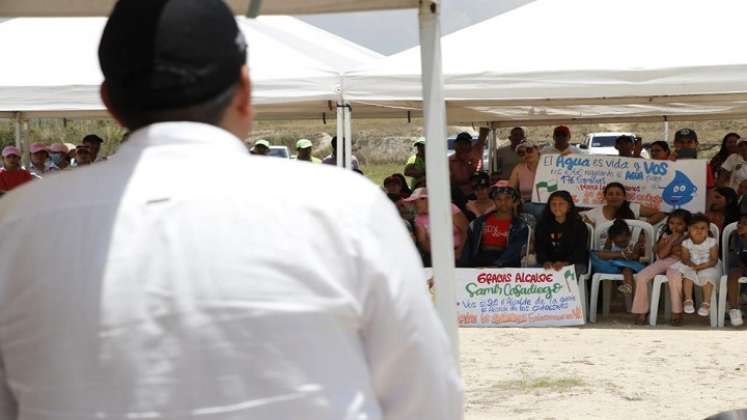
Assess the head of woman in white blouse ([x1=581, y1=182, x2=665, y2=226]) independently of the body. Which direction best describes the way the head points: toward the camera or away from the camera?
toward the camera

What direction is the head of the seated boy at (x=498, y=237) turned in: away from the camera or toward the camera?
toward the camera

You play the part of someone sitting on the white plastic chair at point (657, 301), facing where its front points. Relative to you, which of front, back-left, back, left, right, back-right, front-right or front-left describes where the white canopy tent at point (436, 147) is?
front

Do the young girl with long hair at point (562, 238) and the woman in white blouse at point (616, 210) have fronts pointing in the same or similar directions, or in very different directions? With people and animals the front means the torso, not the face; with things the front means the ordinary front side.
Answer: same or similar directions

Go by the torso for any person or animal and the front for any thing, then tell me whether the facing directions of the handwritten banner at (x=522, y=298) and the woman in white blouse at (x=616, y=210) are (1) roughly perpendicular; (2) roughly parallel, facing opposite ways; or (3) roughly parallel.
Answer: roughly parallel

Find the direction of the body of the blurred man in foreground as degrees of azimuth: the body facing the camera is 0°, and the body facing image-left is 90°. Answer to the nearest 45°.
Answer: approximately 180°

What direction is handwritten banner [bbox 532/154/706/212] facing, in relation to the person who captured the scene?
facing the viewer

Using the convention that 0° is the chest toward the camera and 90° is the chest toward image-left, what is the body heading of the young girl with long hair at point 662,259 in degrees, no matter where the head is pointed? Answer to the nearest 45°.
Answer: approximately 45°

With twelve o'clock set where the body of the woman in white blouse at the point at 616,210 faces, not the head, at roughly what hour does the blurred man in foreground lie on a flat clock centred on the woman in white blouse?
The blurred man in foreground is roughly at 12 o'clock from the woman in white blouse.

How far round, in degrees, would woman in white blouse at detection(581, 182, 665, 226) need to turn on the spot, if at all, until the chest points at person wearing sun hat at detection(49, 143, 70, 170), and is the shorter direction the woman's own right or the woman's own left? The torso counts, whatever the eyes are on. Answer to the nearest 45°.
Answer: approximately 90° to the woman's own right

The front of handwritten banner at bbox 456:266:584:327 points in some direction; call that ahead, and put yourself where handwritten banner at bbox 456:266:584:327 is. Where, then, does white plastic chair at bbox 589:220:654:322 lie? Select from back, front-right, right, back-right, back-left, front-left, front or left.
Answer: back-left

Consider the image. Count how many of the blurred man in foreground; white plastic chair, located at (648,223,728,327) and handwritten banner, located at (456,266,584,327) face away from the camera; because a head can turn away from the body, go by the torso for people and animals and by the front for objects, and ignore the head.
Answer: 1

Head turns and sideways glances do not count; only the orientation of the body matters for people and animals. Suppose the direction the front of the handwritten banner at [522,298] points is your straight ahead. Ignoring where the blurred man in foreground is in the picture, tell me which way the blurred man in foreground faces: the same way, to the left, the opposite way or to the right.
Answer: the opposite way

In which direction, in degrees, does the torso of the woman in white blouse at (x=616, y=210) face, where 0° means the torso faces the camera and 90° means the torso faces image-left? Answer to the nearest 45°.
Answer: approximately 0°

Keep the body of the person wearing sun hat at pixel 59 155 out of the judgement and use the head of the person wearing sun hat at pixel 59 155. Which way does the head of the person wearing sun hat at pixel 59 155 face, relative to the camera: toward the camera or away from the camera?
toward the camera

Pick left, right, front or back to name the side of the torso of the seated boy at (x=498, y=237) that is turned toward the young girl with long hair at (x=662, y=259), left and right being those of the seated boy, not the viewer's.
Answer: left

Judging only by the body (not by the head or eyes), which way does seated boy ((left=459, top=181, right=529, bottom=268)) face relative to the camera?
toward the camera
